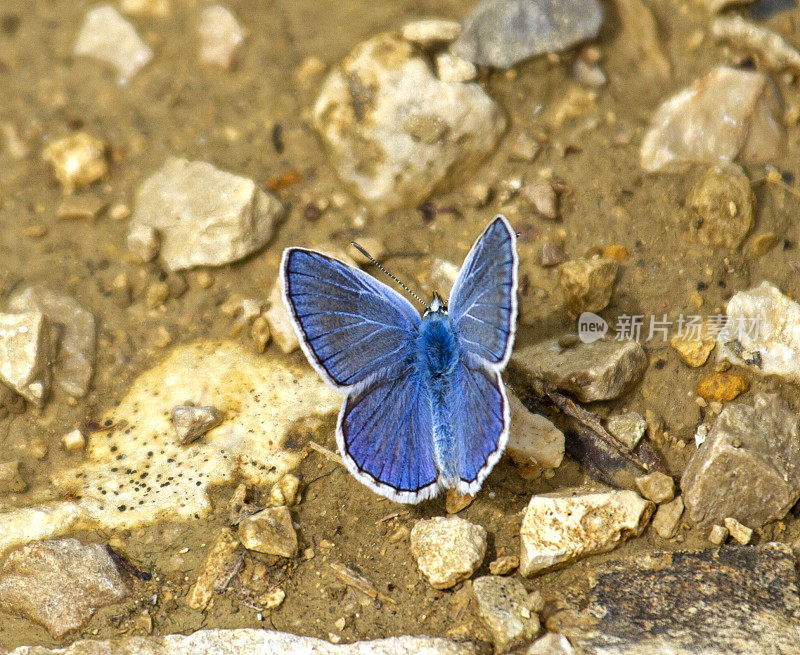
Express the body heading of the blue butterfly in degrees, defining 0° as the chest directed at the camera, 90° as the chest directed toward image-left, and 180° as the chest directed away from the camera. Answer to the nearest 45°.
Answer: approximately 180°

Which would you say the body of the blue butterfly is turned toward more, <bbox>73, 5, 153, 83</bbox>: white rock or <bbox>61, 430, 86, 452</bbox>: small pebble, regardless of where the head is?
the white rock

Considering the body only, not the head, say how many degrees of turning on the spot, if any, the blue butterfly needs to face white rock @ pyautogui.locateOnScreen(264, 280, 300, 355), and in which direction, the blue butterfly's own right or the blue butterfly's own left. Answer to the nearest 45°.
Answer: approximately 45° to the blue butterfly's own left

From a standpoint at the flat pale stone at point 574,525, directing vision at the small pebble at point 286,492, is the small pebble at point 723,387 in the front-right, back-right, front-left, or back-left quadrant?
back-right

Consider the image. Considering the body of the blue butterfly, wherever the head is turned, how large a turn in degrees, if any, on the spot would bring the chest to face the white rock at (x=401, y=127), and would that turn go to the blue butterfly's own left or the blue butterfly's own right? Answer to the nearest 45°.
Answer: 0° — it already faces it

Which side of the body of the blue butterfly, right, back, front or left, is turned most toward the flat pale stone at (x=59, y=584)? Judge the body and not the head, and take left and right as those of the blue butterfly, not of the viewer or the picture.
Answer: left

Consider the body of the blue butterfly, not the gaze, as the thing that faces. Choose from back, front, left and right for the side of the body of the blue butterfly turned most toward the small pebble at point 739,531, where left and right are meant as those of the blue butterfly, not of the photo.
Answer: right

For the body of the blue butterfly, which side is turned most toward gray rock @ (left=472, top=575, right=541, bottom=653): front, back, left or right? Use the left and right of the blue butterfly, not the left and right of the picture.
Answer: back

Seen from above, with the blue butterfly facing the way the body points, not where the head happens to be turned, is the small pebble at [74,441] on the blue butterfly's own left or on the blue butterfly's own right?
on the blue butterfly's own left

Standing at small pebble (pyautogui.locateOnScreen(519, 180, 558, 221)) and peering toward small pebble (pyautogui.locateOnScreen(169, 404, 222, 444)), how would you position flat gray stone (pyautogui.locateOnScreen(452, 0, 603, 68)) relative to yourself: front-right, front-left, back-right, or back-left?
back-right
